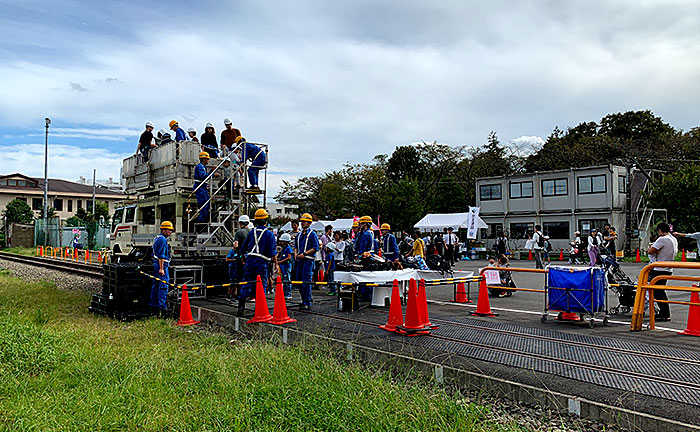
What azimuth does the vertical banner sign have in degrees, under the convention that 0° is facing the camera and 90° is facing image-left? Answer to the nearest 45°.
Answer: approximately 0°

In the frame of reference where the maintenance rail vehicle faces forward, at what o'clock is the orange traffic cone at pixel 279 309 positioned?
The orange traffic cone is roughly at 7 o'clock from the maintenance rail vehicle.

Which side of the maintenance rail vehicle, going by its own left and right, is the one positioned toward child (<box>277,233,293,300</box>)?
back

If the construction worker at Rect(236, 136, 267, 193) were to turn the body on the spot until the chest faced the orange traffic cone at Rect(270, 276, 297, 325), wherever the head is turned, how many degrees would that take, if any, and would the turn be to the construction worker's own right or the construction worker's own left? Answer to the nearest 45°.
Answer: approximately 90° to the construction worker's own left

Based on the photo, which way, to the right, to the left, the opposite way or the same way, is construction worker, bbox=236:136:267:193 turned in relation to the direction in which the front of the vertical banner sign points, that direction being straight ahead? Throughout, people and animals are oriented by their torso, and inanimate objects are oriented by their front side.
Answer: to the right

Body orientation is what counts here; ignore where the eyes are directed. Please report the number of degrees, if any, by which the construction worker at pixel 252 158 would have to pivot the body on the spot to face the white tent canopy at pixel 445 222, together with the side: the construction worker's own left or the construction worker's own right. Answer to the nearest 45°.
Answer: approximately 135° to the construction worker's own right

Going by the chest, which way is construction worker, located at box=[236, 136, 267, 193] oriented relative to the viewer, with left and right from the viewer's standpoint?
facing to the left of the viewer
